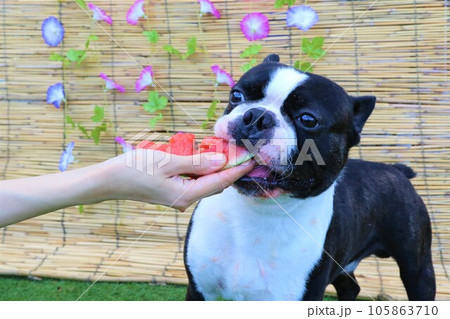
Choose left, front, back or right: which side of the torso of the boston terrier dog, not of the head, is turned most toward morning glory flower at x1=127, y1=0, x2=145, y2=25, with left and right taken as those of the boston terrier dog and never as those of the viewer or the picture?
right

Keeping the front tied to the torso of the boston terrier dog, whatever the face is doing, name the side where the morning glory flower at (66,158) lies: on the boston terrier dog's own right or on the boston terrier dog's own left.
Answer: on the boston terrier dog's own right

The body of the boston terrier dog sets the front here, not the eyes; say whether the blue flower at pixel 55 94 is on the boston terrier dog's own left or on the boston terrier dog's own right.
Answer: on the boston terrier dog's own right

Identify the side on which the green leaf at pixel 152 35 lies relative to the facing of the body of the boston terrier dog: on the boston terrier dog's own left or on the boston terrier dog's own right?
on the boston terrier dog's own right

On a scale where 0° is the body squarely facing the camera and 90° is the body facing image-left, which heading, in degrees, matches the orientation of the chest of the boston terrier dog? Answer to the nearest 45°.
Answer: approximately 45°

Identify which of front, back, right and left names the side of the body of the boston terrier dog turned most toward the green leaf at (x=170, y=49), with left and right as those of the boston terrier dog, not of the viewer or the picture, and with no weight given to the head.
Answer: right

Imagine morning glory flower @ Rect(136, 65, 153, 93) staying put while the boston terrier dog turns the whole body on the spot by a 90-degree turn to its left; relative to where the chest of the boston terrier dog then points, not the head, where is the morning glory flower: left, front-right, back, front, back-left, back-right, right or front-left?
back
